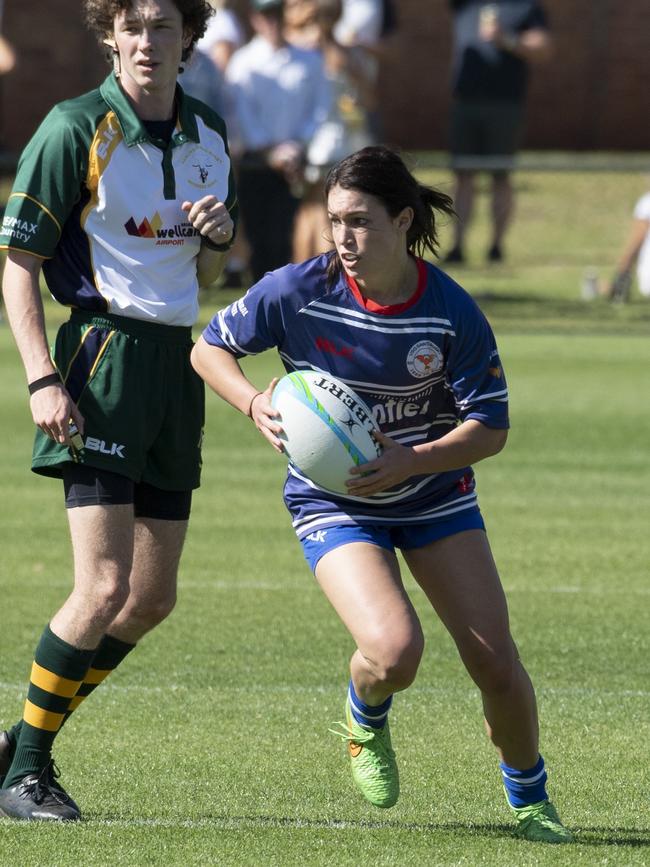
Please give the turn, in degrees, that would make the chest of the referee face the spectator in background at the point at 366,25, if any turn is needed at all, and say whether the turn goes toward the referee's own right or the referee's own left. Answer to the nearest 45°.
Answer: approximately 135° to the referee's own left

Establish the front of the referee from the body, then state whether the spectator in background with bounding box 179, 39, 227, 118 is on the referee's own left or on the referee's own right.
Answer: on the referee's own left

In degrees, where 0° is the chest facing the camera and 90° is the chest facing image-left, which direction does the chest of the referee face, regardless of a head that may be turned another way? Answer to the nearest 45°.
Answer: approximately 315°

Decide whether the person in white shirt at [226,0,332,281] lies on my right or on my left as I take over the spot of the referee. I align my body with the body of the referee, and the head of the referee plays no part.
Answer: on my left

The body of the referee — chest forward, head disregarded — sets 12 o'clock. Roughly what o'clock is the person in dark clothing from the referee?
The person in dark clothing is roughly at 8 o'clock from the referee.

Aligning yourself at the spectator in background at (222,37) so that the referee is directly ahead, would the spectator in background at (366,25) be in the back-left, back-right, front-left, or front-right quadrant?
back-left

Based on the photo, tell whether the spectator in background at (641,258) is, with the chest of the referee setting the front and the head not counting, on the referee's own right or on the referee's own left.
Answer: on the referee's own left

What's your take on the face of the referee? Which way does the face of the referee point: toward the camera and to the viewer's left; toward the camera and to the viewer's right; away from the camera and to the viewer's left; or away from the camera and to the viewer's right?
toward the camera and to the viewer's right

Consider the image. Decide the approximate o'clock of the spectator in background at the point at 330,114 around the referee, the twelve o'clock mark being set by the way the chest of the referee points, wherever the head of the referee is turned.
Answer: The spectator in background is roughly at 8 o'clock from the referee.
